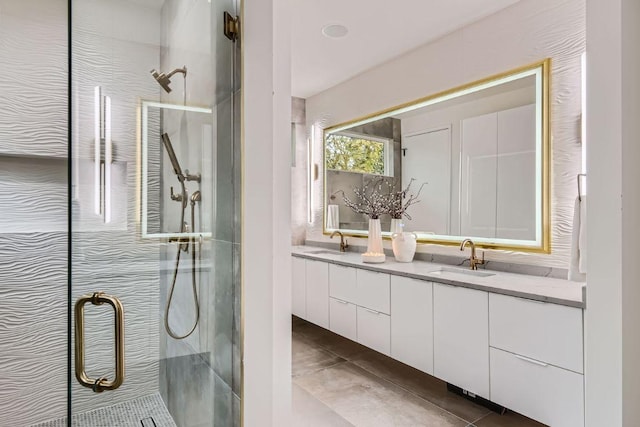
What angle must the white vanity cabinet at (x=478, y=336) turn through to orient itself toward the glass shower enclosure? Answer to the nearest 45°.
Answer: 0° — it already faces it

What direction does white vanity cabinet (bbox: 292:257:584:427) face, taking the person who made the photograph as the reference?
facing the viewer and to the left of the viewer
